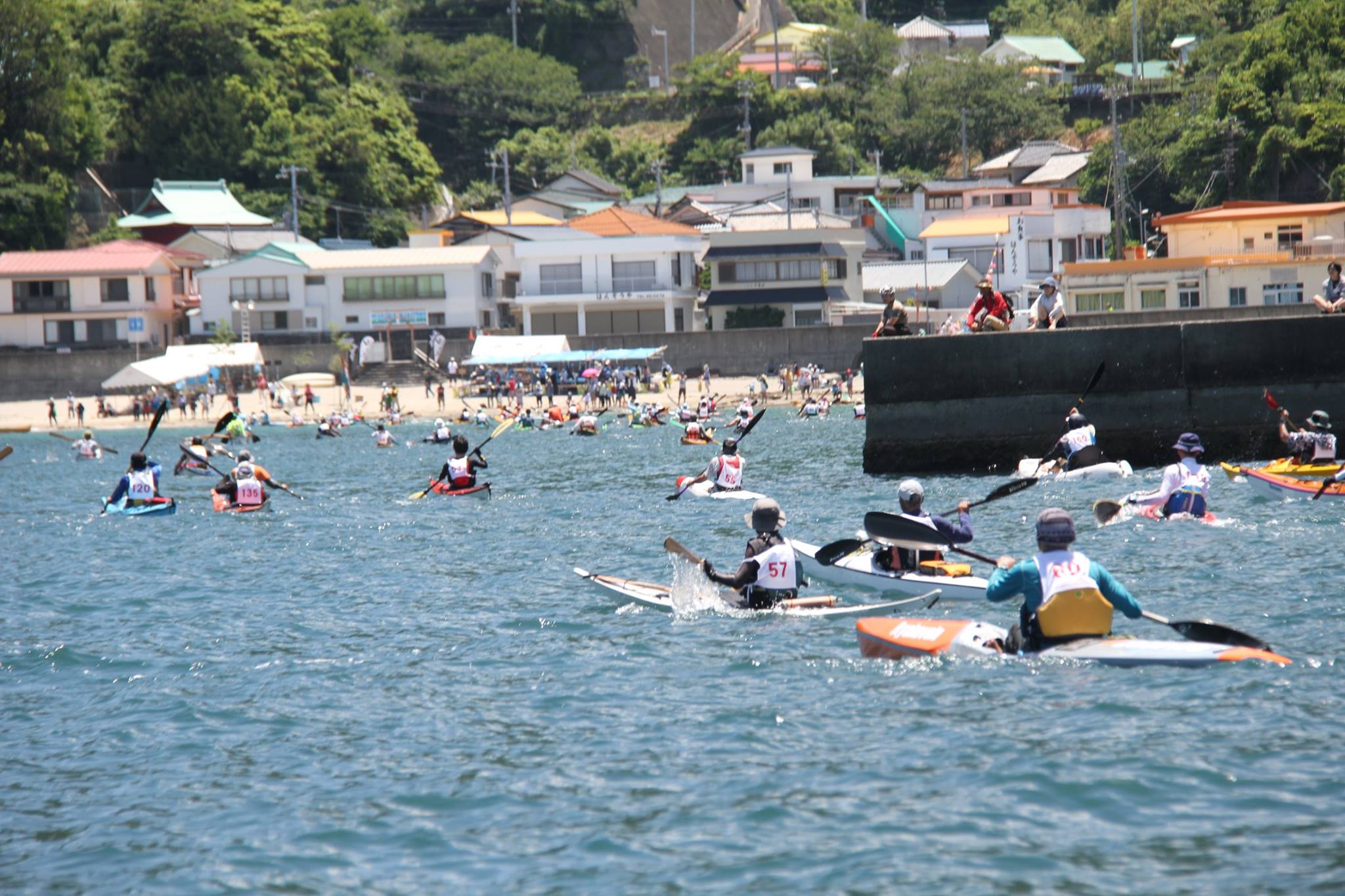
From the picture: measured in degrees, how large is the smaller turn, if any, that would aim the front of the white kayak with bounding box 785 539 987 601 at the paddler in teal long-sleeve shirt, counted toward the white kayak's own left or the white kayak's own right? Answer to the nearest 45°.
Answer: approximately 135° to the white kayak's own left

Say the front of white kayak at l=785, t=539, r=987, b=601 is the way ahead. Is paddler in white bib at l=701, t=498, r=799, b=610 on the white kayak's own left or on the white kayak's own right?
on the white kayak's own left

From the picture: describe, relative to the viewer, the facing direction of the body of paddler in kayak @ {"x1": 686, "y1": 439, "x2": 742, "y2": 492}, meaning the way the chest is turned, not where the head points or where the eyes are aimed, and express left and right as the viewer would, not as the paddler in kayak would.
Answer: facing away from the viewer and to the left of the viewer

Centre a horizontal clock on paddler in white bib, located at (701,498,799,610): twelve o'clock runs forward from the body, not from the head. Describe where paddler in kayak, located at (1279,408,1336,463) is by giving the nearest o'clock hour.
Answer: The paddler in kayak is roughly at 3 o'clock from the paddler in white bib.

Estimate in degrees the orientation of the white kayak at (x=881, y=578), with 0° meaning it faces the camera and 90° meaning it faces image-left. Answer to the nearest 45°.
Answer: approximately 135°

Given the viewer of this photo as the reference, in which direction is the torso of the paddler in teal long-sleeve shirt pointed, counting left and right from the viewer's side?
facing away from the viewer and to the left of the viewer

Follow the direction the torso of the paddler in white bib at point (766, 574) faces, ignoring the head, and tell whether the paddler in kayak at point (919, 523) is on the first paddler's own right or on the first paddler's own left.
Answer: on the first paddler's own right
